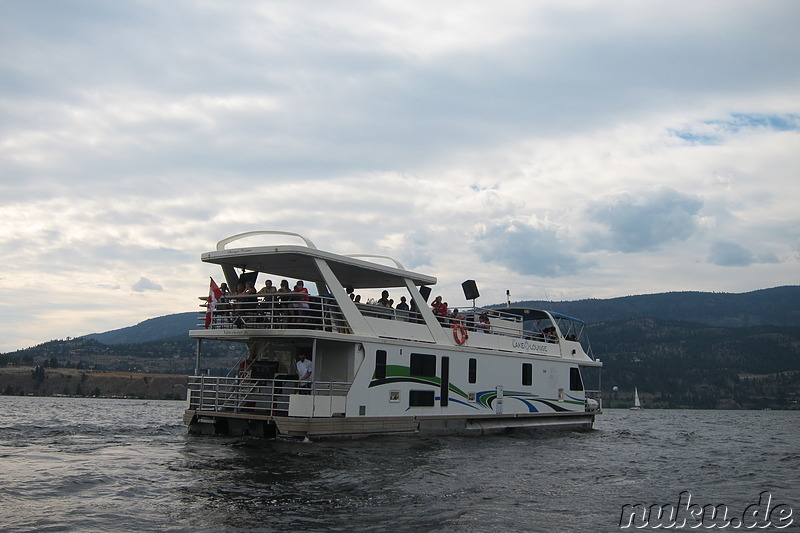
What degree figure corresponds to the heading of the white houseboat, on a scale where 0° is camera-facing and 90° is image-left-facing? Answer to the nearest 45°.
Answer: approximately 225°

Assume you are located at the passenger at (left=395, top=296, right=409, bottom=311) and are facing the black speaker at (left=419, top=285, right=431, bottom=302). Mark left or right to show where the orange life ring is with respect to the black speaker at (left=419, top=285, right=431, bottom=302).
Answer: right

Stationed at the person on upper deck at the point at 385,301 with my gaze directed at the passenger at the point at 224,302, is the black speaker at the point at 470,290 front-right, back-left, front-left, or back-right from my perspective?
back-right
